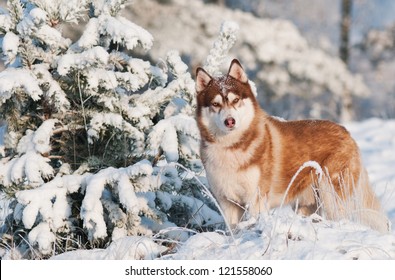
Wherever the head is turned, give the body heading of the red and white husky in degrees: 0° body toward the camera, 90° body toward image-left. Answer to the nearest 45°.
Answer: approximately 45°

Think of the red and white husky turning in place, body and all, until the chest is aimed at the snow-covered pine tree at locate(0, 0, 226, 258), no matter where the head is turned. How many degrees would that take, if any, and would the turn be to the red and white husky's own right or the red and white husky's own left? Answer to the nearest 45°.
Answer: approximately 45° to the red and white husky's own right
